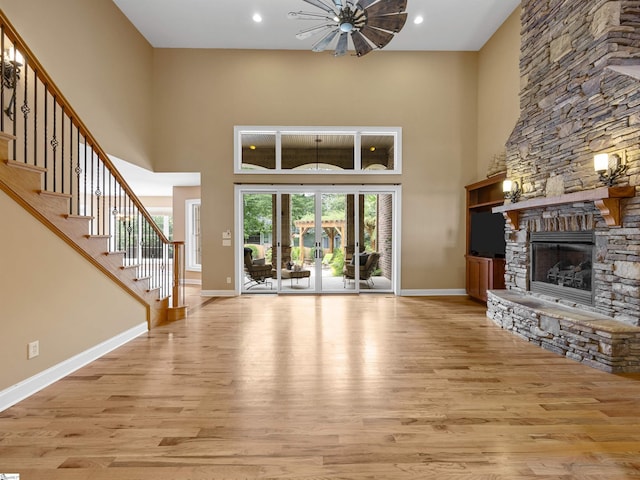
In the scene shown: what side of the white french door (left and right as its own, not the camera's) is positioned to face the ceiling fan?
front

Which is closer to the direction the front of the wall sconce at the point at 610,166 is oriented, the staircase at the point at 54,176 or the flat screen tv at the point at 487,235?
the staircase

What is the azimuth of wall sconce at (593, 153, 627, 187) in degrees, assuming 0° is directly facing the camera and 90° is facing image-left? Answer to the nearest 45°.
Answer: approximately 45°

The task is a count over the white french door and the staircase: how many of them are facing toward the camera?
1

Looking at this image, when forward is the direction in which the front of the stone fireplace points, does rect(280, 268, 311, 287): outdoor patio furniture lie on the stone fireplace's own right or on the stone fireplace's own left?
on the stone fireplace's own right

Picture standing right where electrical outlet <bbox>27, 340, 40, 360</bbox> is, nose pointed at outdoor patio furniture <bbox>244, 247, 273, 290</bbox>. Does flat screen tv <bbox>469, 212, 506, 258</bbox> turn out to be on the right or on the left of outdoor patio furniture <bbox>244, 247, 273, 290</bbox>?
right

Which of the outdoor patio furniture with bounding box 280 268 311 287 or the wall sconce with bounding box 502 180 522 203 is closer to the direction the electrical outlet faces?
the wall sconce

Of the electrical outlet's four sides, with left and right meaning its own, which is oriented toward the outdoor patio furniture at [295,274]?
left

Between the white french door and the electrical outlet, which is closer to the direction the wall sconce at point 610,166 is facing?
the electrical outlet

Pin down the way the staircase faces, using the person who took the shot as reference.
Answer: facing away from the viewer and to the right of the viewer

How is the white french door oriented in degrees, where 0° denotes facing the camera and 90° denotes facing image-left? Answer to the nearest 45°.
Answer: approximately 0°

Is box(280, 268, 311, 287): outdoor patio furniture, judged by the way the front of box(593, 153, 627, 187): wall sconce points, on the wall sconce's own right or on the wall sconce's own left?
on the wall sconce's own right

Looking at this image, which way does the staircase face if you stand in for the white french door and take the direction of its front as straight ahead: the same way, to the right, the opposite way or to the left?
the opposite way

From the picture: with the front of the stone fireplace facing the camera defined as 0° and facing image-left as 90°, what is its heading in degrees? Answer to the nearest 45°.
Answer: approximately 45°
